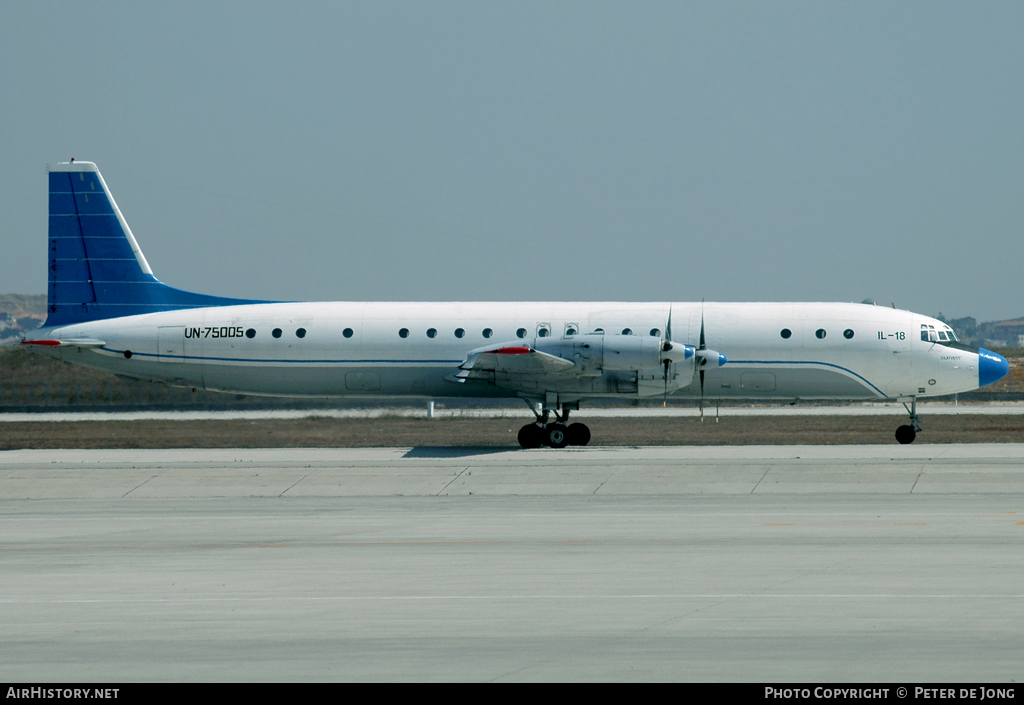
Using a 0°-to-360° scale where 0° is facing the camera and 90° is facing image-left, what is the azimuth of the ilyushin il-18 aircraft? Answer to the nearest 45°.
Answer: approximately 270°
